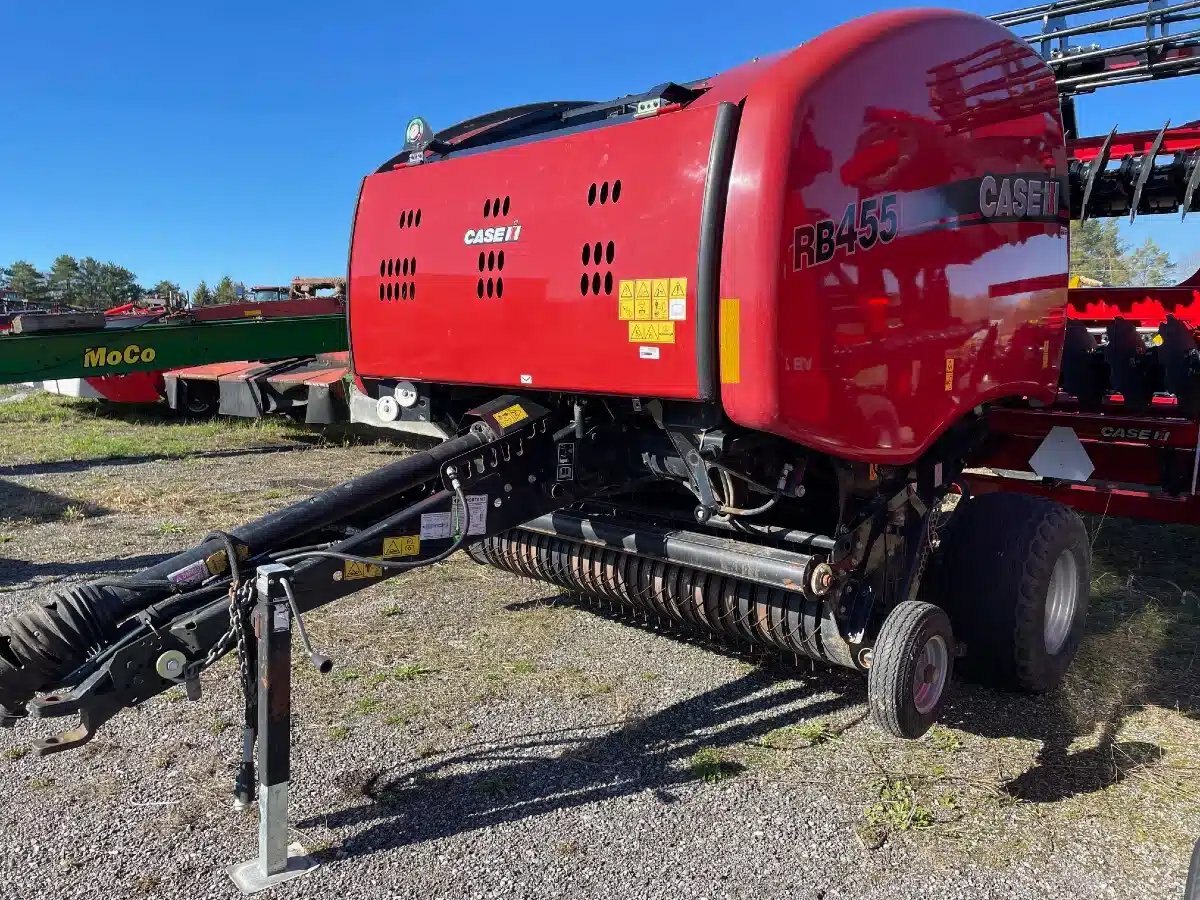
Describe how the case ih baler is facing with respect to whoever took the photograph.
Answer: facing the viewer and to the left of the viewer
